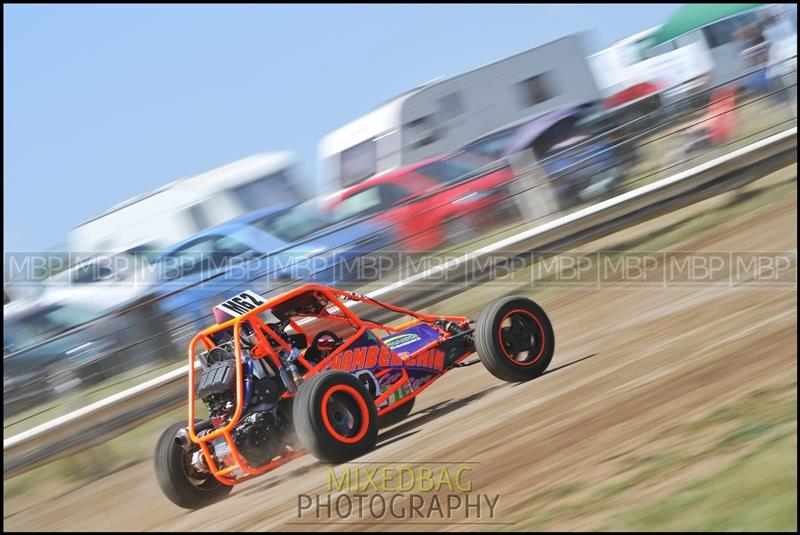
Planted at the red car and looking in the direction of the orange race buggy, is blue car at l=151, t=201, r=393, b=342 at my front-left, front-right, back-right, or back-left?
front-right

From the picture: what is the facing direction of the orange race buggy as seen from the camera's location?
facing away from the viewer and to the right of the viewer

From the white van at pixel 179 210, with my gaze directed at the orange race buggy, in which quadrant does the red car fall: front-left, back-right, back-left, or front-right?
front-left

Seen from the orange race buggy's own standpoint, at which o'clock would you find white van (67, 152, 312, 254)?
The white van is roughly at 10 o'clock from the orange race buggy.
